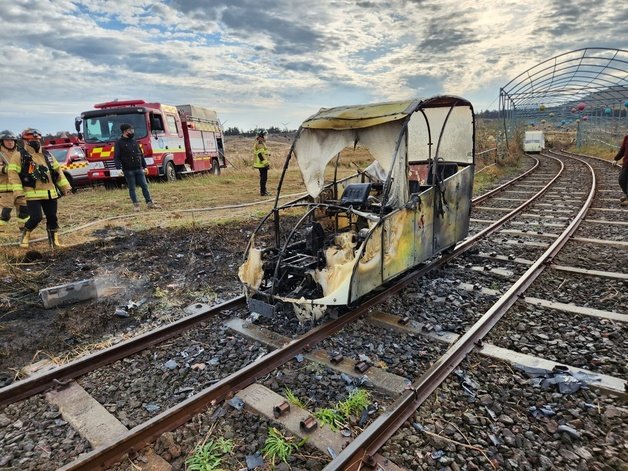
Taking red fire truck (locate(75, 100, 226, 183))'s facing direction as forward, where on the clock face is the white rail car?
The white rail car is roughly at 7 o'clock from the red fire truck.

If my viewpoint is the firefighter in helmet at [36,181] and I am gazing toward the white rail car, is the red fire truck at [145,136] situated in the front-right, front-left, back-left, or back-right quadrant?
front-left

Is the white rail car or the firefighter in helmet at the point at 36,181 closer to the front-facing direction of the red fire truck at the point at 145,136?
the firefighter in helmet

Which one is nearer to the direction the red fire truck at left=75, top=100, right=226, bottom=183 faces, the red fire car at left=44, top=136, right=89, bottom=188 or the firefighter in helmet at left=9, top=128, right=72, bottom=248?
the firefighter in helmet

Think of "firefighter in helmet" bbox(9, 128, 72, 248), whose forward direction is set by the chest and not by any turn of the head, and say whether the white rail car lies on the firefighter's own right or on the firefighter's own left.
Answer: on the firefighter's own left

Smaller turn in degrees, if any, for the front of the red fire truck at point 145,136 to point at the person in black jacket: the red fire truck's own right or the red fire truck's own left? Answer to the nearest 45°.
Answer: approximately 45° to the red fire truck's own left

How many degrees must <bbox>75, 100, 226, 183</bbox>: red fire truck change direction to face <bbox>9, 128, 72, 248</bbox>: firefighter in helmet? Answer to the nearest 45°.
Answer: approximately 45° to its left

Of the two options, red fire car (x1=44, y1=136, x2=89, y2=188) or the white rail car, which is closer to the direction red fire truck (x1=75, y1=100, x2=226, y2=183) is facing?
the red fire car

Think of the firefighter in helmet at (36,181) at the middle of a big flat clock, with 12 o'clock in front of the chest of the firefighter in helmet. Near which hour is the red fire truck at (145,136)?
The red fire truck is roughly at 7 o'clock from the firefighter in helmet.

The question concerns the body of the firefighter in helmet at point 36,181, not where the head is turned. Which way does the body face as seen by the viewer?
toward the camera

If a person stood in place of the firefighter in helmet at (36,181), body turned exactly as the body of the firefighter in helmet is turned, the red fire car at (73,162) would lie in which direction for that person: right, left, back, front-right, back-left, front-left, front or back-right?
back

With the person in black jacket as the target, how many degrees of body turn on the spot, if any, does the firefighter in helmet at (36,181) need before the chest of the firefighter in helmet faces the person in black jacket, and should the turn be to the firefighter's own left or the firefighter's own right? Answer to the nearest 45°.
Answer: approximately 135° to the firefighter's own left

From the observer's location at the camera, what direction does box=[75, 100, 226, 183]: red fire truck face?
facing the viewer and to the left of the viewer

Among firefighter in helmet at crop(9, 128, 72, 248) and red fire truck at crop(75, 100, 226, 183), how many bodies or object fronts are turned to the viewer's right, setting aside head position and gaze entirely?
0
